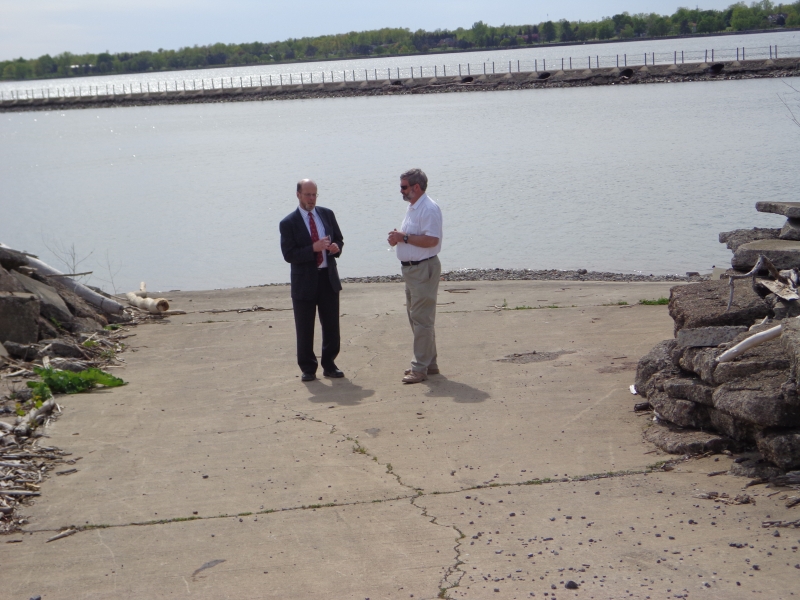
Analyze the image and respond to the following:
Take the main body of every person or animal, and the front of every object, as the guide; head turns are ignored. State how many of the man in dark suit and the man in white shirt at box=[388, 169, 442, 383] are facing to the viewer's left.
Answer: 1

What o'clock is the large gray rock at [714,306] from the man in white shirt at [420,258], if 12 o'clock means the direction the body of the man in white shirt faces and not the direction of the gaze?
The large gray rock is roughly at 7 o'clock from the man in white shirt.

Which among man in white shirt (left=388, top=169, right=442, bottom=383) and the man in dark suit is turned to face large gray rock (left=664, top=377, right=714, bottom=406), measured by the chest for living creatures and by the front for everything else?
the man in dark suit

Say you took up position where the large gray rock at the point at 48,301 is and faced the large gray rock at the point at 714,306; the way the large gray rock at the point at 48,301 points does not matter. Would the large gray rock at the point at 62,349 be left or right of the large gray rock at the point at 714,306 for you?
right

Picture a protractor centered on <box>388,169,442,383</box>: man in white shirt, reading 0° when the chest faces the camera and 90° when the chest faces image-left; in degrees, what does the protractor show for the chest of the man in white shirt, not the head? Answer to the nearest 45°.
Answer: approximately 90°

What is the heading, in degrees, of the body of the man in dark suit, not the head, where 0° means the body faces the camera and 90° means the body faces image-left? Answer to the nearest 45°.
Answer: approximately 315°

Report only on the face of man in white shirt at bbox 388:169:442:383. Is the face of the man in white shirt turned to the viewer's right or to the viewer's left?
to the viewer's left

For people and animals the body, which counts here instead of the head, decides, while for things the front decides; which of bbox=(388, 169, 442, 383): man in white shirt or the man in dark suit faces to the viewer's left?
the man in white shirt

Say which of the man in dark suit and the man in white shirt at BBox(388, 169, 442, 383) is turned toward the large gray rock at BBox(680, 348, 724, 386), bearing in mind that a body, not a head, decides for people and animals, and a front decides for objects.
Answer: the man in dark suit

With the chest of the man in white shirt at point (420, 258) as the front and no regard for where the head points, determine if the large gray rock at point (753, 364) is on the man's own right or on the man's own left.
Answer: on the man's own left
